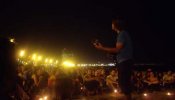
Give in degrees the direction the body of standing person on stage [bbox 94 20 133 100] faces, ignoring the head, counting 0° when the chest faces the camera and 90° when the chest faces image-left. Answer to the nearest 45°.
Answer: approximately 90°
